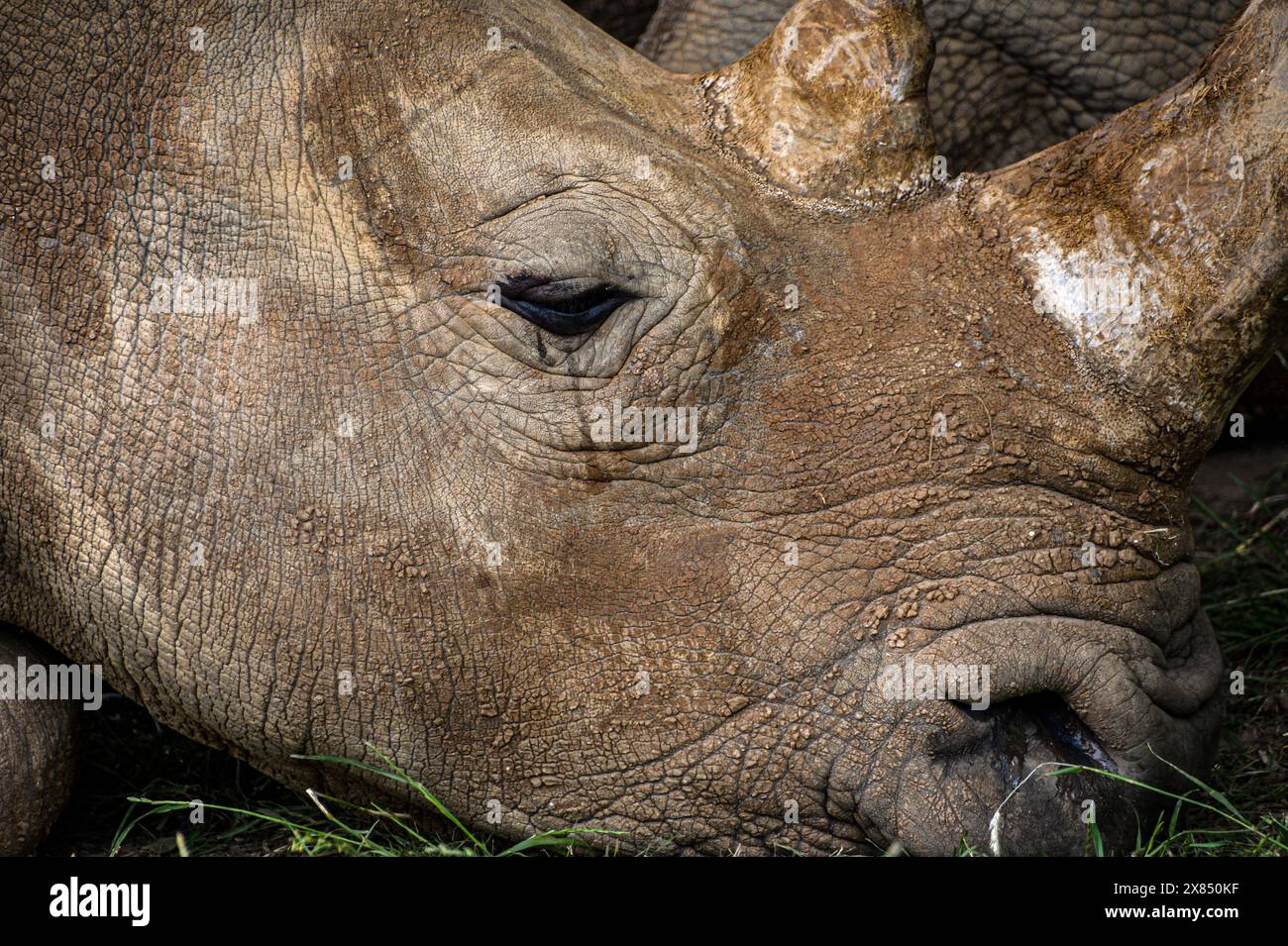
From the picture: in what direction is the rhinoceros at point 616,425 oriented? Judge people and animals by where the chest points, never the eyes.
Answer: to the viewer's right
